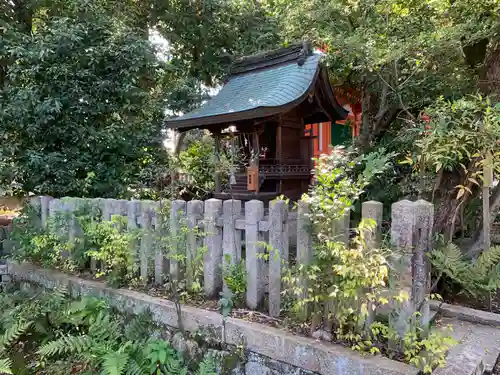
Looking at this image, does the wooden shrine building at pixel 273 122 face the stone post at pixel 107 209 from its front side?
yes

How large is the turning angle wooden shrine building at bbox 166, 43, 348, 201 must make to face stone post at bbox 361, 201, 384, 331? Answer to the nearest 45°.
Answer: approximately 45° to its left

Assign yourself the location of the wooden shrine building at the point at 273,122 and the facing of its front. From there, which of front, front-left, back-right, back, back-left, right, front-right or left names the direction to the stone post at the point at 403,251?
front-left

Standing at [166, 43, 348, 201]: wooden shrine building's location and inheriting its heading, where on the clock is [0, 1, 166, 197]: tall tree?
The tall tree is roughly at 1 o'clock from the wooden shrine building.

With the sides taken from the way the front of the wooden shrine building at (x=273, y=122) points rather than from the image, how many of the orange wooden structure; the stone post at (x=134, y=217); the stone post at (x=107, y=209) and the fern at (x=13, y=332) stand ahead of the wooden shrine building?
3

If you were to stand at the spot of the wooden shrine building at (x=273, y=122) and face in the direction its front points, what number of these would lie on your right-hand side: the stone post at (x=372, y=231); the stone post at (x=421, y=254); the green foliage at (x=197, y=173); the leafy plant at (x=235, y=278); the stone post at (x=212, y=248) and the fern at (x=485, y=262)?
1

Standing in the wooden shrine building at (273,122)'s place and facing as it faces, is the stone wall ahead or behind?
ahead

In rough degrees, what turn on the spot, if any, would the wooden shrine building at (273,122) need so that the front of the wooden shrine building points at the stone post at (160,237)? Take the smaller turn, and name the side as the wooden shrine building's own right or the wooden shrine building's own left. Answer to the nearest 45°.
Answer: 0° — it already faces it

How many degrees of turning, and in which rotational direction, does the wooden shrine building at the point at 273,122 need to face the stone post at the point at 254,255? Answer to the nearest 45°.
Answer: approximately 45° to its left

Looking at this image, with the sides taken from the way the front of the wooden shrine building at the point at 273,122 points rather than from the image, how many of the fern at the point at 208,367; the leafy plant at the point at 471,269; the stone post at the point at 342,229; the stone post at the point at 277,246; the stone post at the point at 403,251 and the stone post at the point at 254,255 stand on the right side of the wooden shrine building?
0

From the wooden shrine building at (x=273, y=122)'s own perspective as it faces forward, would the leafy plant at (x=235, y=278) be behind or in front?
in front

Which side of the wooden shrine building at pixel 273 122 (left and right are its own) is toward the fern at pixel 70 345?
front

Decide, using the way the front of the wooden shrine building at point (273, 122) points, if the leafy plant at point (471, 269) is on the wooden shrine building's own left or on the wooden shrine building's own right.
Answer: on the wooden shrine building's own left

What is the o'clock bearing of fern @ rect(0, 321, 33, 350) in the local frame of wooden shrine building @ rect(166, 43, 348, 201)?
The fern is roughly at 12 o'clock from the wooden shrine building.

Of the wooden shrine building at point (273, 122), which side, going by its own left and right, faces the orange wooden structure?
back

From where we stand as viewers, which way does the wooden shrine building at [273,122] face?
facing the viewer and to the left of the viewer

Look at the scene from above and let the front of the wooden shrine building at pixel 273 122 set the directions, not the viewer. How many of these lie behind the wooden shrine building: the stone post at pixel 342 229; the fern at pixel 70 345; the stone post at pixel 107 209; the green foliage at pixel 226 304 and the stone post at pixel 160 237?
0

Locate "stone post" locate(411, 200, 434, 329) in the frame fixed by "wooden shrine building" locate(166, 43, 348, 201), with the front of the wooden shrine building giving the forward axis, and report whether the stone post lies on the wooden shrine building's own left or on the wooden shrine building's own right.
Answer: on the wooden shrine building's own left

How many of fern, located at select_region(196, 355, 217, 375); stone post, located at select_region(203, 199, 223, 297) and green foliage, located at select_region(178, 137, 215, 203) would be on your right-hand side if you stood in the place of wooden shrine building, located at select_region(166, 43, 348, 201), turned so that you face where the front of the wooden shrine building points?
1
